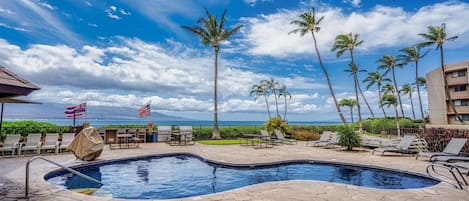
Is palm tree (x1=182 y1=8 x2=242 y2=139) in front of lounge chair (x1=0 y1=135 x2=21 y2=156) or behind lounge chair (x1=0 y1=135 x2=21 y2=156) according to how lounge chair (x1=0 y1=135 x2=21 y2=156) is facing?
behind

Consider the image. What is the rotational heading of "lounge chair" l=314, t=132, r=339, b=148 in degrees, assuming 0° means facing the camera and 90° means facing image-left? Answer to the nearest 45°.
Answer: approximately 90°

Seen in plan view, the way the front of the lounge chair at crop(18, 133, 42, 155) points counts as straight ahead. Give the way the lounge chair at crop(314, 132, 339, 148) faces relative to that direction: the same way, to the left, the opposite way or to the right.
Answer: to the right

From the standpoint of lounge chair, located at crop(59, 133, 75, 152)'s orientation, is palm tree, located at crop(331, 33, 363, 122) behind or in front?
behind

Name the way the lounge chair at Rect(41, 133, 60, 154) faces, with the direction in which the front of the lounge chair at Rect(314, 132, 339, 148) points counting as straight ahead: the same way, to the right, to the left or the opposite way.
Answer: to the left

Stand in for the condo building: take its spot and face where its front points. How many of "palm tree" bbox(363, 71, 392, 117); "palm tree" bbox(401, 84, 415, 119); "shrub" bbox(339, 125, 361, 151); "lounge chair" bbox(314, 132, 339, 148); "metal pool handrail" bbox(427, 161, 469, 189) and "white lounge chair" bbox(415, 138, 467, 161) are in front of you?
4

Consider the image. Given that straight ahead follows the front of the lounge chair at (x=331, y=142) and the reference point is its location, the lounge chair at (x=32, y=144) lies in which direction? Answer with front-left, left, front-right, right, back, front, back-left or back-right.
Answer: front-left

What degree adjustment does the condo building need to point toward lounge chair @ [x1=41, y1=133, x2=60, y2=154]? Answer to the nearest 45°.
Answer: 0° — it already faces it
